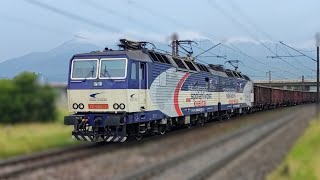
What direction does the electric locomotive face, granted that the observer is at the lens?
facing the viewer and to the left of the viewer

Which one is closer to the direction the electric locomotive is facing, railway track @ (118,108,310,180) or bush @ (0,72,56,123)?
the bush

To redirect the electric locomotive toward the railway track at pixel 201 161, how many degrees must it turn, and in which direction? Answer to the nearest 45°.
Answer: approximately 90° to its left
